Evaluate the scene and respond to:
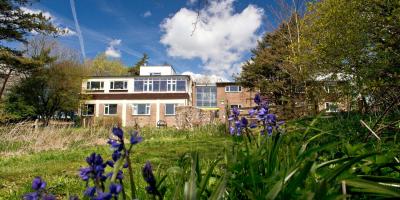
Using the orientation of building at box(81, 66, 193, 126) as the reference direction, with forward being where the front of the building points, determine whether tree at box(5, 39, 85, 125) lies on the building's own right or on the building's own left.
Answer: on the building's own right

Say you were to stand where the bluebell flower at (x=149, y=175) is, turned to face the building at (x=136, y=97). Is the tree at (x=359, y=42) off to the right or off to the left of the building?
right

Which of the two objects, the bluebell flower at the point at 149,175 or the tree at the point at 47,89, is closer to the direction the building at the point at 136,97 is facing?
the bluebell flower

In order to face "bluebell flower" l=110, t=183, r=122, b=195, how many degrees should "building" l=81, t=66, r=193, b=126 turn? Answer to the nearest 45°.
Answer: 0° — it already faces it

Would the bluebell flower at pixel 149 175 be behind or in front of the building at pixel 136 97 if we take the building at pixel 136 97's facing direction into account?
in front

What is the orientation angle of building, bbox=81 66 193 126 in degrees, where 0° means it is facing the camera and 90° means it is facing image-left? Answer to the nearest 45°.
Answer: approximately 0°
